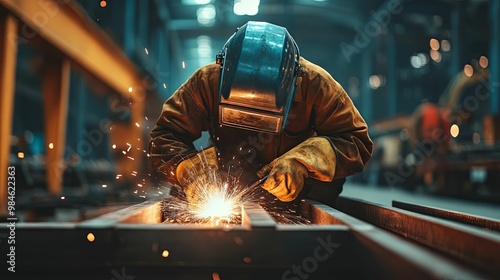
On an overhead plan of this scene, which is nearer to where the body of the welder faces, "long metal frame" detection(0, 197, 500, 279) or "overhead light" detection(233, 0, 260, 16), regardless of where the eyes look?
the long metal frame

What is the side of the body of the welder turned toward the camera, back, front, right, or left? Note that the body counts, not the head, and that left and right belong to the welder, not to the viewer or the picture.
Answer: front

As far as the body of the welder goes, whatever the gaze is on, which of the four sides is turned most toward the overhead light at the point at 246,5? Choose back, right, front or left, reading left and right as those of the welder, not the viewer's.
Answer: back

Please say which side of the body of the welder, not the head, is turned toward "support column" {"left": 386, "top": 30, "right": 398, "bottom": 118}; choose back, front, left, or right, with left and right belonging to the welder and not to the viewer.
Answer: back

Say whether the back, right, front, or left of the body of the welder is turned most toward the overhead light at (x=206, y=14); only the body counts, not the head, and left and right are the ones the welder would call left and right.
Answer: back

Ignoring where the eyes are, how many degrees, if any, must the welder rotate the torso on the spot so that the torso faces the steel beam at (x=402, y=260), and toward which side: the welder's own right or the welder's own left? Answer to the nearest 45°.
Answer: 0° — they already face it

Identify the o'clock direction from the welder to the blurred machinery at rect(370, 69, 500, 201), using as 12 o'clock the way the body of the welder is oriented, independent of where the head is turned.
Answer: The blurred machinery is roughly at 7 o'clock from the welder.
